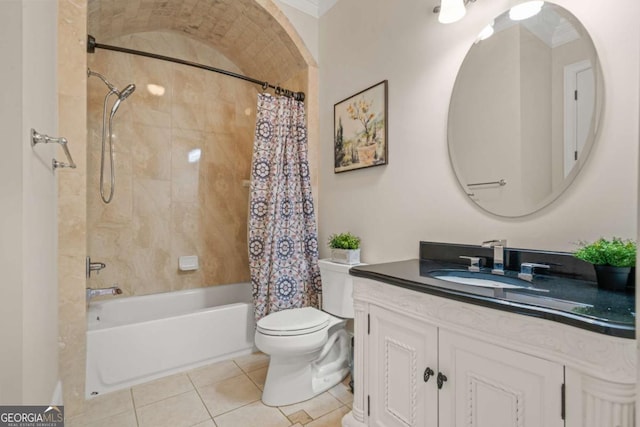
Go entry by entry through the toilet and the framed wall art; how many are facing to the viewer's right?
0

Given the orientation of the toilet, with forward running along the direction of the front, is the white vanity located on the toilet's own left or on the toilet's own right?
on the toilet's own left

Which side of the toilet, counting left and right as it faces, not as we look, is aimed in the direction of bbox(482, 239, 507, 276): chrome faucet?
left

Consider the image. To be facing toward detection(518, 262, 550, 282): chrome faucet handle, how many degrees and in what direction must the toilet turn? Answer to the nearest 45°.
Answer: approximately 90° to its left

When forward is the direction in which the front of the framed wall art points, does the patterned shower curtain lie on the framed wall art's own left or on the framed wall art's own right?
on the framed wall art's own right

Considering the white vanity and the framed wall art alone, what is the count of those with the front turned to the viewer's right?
0

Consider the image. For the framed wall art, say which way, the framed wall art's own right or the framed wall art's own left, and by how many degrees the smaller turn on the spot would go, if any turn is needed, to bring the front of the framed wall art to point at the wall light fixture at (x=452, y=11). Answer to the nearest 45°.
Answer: approximately 90° to the framed wall art's own left

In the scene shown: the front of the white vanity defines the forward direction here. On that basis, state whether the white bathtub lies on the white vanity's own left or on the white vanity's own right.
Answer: on the white vanity's own right

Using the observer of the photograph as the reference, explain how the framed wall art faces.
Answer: facing the viewer and to the left of the viewer
